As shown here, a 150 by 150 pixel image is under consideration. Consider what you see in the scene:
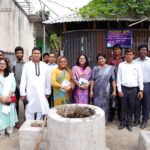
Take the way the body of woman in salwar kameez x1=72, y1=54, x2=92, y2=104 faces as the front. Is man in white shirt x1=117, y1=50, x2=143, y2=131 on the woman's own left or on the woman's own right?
on the woman's own left

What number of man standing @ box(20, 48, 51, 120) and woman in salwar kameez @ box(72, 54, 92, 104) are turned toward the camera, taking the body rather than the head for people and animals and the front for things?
2

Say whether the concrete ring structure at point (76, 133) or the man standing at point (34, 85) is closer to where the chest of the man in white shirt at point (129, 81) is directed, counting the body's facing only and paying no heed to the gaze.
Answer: the concrete ring structure

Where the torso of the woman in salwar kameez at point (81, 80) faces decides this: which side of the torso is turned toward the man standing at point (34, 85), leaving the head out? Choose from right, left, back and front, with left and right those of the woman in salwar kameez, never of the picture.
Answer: right
